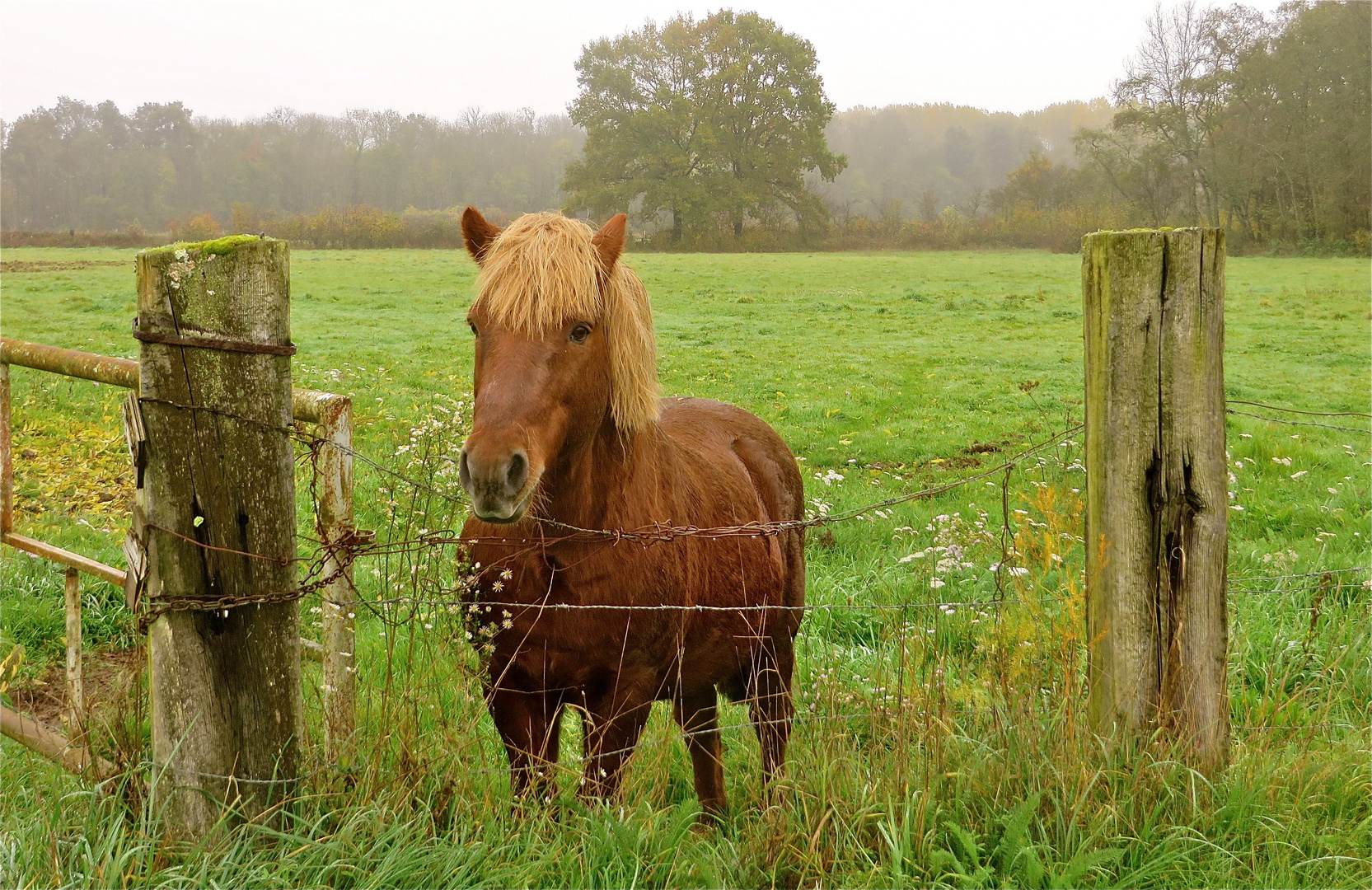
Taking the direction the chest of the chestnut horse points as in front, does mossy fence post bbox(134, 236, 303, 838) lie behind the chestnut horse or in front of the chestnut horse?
in front

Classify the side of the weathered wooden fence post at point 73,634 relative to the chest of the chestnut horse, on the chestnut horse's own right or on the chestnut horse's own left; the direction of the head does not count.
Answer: on the chestnut horse's own right

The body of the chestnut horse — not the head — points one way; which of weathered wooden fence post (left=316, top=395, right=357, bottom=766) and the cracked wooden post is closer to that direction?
the weathered wooden fence post

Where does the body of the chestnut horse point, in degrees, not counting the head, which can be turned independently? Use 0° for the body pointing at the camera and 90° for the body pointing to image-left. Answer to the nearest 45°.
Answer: approximately 45°

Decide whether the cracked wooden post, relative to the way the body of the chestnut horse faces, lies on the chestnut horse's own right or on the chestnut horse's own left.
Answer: on the chestnut horse's own left
